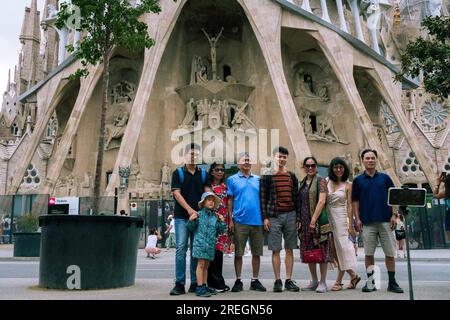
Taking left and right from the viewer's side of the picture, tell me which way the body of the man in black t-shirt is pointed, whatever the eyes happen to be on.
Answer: facing the viewer

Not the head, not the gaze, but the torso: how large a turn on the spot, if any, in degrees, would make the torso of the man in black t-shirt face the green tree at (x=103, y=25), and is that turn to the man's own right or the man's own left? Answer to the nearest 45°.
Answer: approximately 135° to the man's own right

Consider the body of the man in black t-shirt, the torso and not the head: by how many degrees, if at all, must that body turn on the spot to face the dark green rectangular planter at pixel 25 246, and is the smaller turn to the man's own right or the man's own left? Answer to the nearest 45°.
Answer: approximately 135° to the man's own right

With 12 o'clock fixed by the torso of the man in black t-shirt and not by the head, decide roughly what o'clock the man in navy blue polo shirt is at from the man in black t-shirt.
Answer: The man in navy blue polo shirt is roughly at 9 o'clock from the man in black t-shirt.

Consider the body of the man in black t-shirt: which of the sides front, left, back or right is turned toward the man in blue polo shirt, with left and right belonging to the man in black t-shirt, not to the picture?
left

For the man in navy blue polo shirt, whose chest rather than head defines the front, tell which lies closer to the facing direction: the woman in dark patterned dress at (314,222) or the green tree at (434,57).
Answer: the woman in dark patterned dress

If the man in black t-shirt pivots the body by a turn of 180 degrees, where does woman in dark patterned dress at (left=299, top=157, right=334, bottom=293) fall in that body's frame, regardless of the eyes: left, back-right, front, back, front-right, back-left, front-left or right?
right

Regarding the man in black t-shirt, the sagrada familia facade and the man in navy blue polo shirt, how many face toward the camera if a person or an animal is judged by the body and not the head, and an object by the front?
3

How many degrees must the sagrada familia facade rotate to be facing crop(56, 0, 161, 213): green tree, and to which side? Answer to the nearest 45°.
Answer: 0° — it already faces it

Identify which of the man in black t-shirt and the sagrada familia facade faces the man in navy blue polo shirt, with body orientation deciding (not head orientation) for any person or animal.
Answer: the sagrada familia facade
